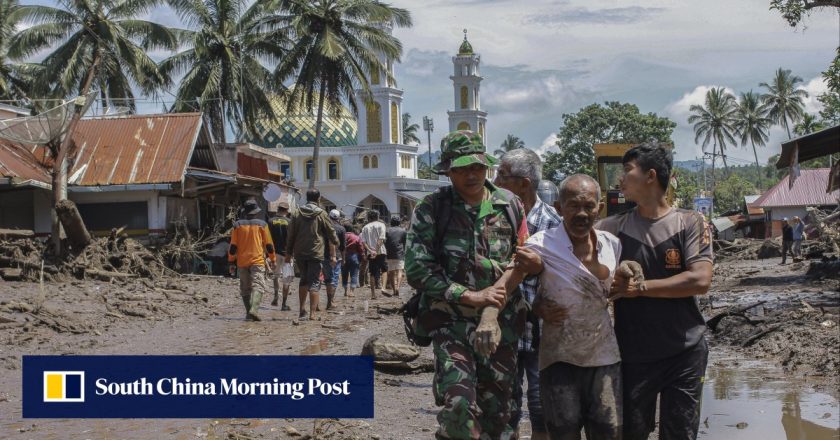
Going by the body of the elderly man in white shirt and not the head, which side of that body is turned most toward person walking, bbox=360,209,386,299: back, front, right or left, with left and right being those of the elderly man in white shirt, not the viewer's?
back

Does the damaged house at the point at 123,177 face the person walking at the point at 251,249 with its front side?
yes

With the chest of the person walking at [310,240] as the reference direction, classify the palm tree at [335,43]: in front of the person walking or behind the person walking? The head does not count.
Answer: in front

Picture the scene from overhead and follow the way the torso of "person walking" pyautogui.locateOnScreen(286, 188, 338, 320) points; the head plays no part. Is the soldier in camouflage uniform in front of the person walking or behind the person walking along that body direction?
behind

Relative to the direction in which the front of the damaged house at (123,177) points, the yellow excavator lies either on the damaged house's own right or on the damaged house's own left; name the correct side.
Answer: on the damaged house's own left

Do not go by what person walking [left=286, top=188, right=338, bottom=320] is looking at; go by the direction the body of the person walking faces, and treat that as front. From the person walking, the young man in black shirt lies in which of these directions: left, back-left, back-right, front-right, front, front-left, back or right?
back

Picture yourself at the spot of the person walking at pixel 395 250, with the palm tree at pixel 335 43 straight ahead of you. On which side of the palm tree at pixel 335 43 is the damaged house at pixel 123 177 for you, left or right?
left

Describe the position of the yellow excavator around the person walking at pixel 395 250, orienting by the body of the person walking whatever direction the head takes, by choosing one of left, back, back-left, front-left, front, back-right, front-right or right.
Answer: front-right

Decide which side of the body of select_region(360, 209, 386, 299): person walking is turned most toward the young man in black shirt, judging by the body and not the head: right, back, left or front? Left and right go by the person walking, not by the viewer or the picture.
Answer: back

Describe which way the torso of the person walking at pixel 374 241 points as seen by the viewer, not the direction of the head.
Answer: away from the camera

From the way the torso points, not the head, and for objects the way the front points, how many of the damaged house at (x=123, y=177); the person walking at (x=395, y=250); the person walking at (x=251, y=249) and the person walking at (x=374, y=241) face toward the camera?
1

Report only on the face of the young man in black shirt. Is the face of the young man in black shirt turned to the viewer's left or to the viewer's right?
to the viewer's left

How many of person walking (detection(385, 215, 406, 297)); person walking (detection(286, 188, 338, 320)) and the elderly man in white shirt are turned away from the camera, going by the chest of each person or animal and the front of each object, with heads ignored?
2

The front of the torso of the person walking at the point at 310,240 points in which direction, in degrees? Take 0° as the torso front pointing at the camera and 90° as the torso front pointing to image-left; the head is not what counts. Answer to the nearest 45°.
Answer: approximately 180°

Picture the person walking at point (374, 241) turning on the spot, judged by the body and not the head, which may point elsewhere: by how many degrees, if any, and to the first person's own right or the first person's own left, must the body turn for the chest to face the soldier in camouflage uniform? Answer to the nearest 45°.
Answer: approximately 180°
